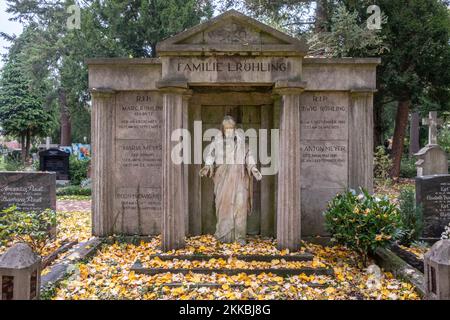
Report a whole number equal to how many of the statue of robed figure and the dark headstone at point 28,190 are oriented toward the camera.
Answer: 2

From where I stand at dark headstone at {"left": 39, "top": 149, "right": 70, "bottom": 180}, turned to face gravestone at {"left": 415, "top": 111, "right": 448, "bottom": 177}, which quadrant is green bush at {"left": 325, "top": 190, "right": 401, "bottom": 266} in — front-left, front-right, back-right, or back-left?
front-right

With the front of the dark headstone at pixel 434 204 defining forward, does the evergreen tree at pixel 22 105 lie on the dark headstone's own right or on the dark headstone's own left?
on the dark headstone's own right

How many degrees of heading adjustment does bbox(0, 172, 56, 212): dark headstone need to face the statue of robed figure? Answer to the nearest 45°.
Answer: approximately 45° to its left

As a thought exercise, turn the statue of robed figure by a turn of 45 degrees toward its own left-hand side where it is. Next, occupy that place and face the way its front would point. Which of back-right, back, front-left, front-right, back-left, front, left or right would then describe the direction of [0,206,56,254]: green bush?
back-right

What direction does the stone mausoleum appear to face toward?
toward the camera

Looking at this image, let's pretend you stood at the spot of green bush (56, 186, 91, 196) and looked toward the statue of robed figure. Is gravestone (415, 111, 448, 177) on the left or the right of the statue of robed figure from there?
left

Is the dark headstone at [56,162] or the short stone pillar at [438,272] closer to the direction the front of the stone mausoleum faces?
the short stone pillar

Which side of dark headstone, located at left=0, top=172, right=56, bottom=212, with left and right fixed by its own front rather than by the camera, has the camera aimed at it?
front

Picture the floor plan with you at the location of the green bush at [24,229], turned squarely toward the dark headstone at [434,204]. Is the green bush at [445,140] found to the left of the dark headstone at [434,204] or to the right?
left

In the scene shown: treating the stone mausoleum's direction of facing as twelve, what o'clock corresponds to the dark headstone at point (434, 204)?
The dark headstone is roughly at 9 o'clock from the stone mausoleum.

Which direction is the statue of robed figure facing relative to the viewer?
toward the camera

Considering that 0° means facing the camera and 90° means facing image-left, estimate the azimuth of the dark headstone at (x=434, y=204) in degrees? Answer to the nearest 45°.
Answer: approximately 0°

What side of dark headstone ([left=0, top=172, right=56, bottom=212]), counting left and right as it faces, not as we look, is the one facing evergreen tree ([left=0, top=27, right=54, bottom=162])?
back

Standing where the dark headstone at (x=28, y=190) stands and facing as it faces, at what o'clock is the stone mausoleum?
The stone mausoleum is roughly at 10 o'clock from the dark headstone.

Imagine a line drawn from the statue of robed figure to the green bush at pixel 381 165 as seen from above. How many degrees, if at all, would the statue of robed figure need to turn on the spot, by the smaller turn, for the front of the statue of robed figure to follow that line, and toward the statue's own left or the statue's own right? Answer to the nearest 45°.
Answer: approximately 135° to the statue's own left
